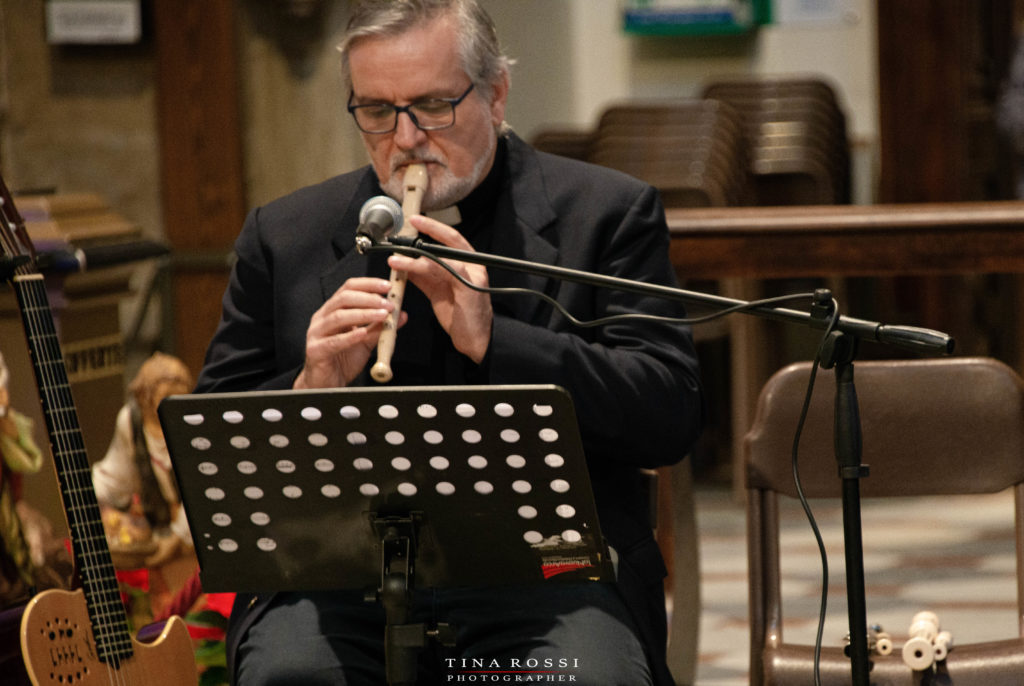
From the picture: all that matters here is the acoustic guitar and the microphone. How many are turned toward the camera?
1

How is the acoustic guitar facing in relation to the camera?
toward the camera

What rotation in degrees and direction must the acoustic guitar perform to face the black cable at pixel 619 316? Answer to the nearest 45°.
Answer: approximately 45° to its left

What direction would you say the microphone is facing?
away from the camera

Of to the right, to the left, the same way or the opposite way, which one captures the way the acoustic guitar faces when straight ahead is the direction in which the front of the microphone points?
the opposite way

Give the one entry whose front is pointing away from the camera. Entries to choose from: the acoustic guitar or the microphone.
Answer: the microphone
